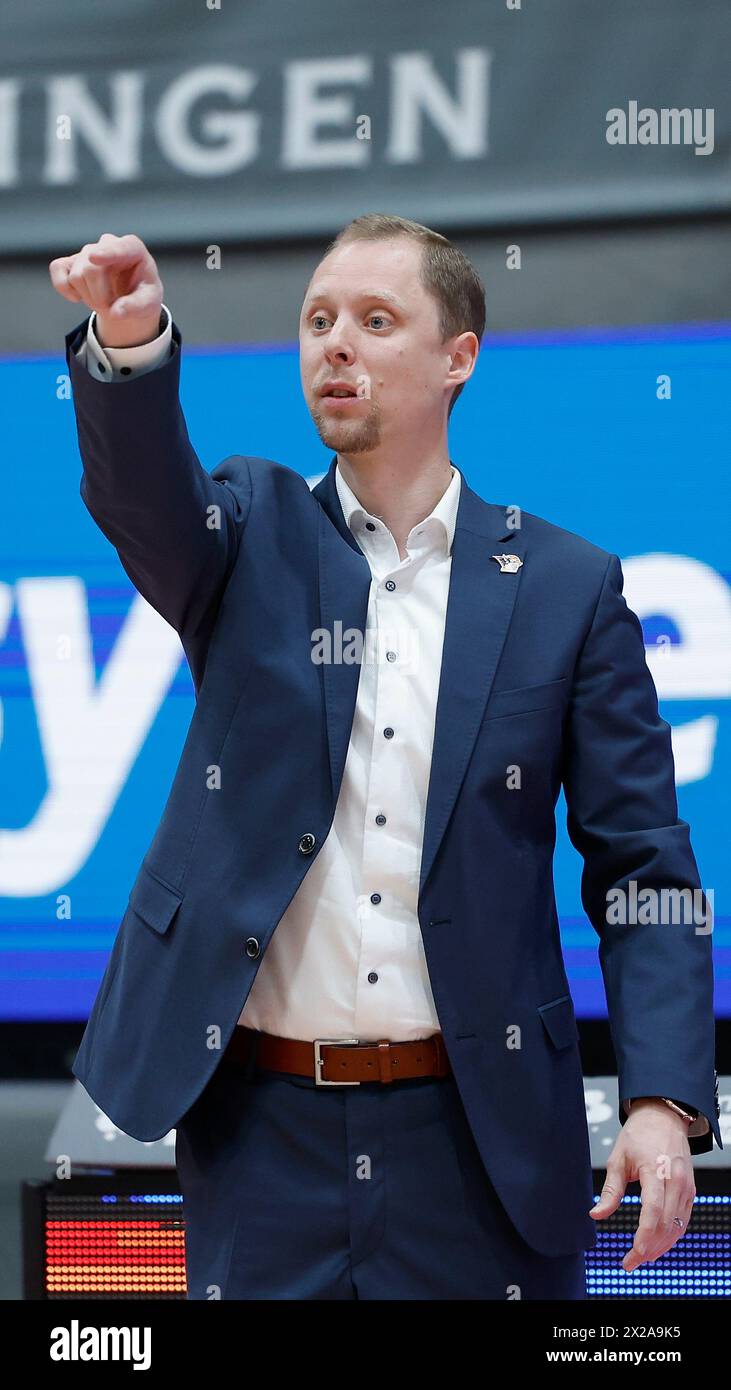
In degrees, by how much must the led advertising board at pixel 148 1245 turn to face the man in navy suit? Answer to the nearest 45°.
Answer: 0° — it already faces them

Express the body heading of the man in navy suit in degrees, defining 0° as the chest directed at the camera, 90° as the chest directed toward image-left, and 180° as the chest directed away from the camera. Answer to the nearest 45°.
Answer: approximately 0°

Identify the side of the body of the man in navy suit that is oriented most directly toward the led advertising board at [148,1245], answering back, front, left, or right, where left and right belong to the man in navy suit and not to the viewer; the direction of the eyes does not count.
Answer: back

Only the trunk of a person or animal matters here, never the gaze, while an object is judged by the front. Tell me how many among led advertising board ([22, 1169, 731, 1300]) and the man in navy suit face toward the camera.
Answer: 2

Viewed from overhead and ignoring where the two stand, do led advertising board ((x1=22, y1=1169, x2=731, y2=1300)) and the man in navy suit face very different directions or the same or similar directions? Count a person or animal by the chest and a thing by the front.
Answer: same or similar directions

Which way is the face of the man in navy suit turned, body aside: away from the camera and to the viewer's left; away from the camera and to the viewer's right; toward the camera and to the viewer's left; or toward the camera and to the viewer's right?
toward the camera and to the viewer's left
